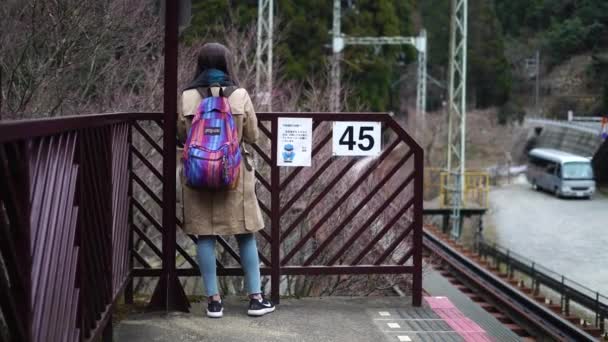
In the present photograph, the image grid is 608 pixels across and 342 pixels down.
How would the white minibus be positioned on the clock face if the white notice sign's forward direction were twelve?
The white minibus is roughly at 7 o'clock from the white notice sign.

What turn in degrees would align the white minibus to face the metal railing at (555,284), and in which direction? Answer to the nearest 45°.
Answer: approximately 45° to its right

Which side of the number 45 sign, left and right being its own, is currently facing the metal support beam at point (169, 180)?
right

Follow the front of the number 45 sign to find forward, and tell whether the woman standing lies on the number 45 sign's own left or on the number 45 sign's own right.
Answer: on the number 45 sign's own right

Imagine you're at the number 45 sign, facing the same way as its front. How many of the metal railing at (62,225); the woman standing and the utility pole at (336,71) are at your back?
1

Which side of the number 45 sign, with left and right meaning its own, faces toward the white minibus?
back

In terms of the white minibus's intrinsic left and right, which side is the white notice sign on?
on its right

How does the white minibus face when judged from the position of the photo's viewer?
facing the viewer and to the right of the viewer

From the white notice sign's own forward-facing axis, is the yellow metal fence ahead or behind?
behind

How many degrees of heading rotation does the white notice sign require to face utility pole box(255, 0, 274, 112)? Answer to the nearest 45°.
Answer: approximately 180°

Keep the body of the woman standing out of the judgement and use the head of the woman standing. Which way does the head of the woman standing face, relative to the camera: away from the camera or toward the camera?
away from the camera

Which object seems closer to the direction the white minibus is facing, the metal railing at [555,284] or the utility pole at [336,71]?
the metal railing

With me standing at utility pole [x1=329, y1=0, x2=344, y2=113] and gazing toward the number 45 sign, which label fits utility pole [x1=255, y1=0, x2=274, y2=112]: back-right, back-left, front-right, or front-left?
front-right

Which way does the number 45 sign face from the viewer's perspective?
toward the camera
